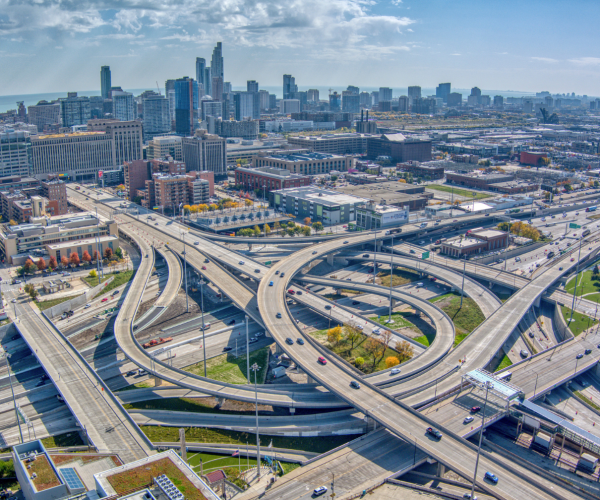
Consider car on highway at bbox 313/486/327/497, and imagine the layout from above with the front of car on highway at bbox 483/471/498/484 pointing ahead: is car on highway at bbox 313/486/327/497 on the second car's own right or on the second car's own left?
on the second car's own right

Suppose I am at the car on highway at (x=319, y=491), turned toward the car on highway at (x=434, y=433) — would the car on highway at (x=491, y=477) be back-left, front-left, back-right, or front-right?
front-right

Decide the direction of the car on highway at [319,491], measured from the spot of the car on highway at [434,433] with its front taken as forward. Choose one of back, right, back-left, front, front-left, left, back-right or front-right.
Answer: right

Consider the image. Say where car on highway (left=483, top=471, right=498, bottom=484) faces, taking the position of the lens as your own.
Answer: facing the viewer and to the right of the viewer

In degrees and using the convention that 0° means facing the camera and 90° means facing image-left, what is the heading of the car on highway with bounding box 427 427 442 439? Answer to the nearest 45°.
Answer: approximately 315°

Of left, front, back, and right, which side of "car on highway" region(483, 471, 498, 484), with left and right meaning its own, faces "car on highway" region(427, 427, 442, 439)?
back

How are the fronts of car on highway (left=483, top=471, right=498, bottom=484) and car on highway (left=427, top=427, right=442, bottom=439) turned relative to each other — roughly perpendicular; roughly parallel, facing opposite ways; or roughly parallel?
roughly parallel

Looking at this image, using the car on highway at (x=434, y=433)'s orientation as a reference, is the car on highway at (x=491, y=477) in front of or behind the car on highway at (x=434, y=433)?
in front

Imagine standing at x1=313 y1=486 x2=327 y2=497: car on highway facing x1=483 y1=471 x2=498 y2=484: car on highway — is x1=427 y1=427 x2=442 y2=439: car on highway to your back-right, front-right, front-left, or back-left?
front-left
